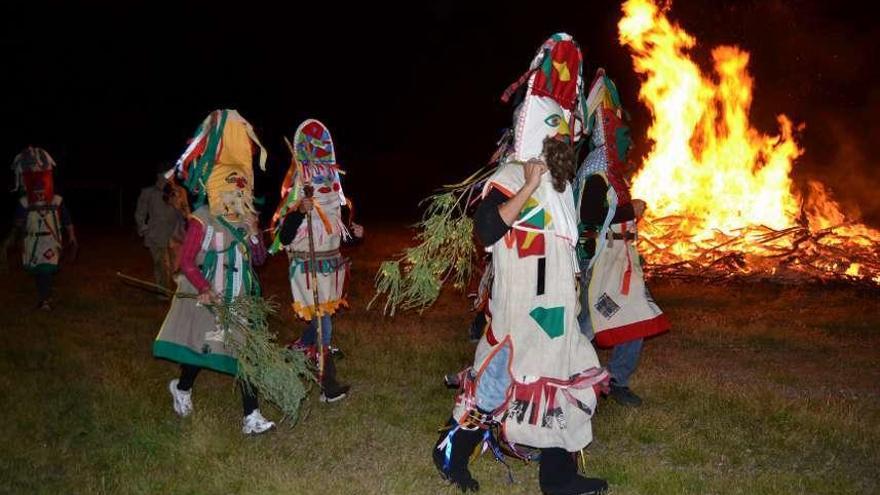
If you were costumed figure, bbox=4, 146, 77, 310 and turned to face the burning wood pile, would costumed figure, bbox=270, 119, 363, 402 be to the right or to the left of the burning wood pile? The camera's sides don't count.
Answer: right

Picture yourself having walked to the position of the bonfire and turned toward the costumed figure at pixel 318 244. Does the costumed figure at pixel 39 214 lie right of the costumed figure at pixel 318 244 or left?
right

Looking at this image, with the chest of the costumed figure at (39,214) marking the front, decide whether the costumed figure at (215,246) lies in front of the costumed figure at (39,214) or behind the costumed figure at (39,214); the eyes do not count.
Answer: in front

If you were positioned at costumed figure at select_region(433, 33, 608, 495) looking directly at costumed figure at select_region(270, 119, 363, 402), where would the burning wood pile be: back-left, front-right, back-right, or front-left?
front-right

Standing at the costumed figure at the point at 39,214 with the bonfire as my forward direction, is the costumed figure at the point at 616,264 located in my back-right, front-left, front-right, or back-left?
front-right

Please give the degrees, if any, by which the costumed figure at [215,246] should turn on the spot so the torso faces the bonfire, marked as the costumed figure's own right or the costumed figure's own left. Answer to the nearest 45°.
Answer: approximately 90° to the costumed figure's own left

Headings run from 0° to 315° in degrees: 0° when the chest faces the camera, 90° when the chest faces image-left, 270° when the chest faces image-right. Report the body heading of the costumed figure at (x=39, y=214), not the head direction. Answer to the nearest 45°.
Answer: approximately 0°

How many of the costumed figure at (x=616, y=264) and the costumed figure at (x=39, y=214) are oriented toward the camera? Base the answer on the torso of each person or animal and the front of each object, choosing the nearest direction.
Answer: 1

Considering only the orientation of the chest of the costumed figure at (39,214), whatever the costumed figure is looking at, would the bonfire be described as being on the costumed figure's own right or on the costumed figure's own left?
on the costumed figure's own left

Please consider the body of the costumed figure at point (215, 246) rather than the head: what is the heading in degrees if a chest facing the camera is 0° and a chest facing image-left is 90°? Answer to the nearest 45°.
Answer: approximately 315°

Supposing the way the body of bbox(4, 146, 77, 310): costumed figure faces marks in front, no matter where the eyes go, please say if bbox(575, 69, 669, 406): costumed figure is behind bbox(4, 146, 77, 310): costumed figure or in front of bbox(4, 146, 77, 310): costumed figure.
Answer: in front

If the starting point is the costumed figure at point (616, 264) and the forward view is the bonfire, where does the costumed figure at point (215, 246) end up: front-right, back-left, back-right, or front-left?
back-left
